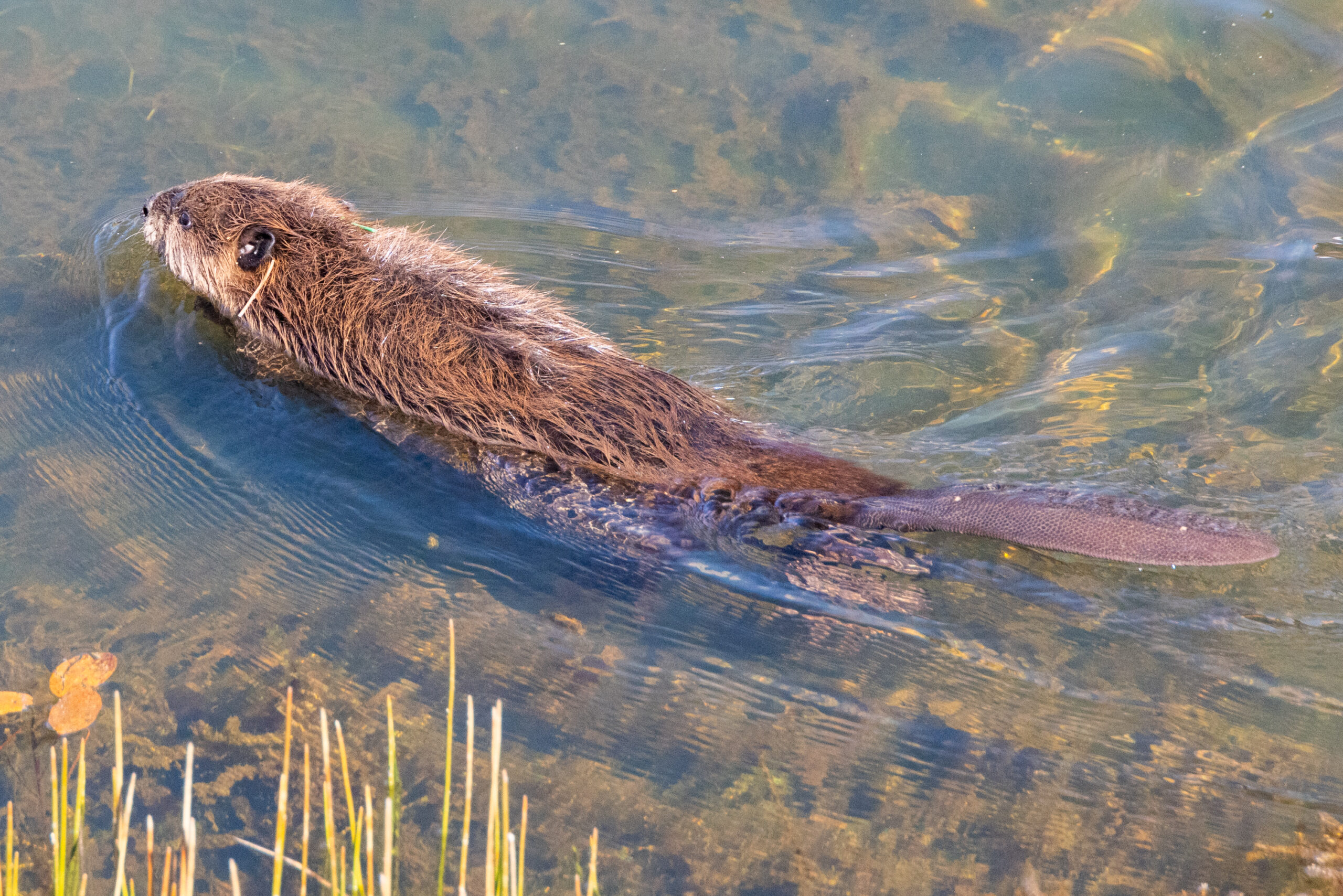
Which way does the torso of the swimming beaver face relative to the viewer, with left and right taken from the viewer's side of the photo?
facing away from the viewer and to the left of the viewer

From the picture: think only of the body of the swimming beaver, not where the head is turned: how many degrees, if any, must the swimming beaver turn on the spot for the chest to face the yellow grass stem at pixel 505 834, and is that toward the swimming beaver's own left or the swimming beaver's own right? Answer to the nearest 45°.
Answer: approximately 135° to the swimming beaver's own left

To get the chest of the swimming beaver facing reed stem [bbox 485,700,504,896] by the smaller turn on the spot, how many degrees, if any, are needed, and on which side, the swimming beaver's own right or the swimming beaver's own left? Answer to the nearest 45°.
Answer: approximately 135° to the swimming beaver's own left
